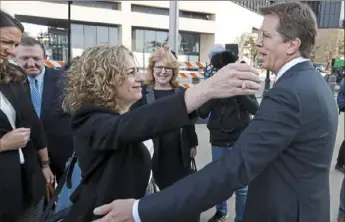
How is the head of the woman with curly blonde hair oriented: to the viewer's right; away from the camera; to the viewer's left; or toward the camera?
to the viewer's right

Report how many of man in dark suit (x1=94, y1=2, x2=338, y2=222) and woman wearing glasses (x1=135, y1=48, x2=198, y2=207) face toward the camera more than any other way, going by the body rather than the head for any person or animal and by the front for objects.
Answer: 1

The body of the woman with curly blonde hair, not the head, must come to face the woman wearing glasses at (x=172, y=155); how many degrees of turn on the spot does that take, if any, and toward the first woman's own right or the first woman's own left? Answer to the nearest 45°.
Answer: approximately 90° to the first woman's own left

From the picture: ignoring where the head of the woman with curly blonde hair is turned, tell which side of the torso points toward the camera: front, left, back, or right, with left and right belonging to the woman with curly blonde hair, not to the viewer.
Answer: right

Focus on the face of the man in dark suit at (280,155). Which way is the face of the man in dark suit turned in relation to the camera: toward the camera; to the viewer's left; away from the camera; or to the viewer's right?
to the viewer's left

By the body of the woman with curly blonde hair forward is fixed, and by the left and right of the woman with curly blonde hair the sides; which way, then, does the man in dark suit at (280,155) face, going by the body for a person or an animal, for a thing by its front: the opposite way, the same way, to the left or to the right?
the opposite way

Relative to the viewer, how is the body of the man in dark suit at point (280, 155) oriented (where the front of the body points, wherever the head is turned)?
to the viewer's left

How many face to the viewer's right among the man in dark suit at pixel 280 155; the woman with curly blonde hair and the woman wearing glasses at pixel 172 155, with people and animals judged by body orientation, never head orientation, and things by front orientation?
1

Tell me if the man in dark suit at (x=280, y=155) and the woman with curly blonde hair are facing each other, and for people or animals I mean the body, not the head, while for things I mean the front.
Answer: yes

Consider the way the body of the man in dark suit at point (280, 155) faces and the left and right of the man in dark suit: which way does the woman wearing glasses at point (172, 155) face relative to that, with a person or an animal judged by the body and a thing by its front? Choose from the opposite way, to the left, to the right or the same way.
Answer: to the left

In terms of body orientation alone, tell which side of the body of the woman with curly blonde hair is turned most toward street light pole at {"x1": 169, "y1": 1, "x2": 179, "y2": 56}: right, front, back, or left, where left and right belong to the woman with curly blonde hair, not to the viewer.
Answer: left

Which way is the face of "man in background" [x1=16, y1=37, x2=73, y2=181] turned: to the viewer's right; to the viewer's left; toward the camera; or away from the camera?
toward the camera

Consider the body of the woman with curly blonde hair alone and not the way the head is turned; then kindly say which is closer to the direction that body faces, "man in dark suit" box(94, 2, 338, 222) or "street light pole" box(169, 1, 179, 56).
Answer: the man in dark suit

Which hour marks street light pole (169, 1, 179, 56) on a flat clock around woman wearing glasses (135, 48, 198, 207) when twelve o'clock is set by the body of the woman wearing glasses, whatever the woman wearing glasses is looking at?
The street light pole is roughly at 6 o'clock from the woman wearing glasses.

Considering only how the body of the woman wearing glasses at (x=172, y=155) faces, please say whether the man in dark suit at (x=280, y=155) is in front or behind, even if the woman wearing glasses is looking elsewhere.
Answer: in front

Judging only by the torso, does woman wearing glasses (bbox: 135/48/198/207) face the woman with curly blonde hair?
yes

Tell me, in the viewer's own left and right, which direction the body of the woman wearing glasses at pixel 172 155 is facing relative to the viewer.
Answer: facing the viewer

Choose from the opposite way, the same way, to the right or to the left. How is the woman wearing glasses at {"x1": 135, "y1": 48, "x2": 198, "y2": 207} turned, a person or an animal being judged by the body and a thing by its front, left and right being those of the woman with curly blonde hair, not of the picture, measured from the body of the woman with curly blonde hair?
to the right
